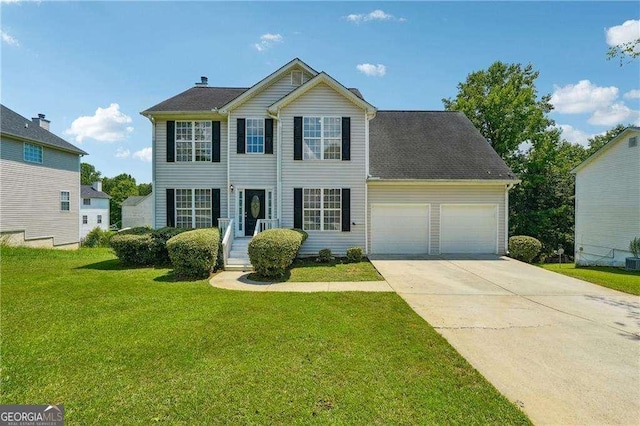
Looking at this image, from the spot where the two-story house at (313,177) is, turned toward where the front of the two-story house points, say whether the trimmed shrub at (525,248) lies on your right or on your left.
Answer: on your left

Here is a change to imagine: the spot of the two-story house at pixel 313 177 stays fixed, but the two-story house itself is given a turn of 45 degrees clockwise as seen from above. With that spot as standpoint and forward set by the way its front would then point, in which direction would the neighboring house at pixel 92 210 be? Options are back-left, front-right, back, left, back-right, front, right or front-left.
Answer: right

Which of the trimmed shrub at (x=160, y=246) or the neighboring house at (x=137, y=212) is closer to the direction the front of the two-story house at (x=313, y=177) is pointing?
the trimmed shrub

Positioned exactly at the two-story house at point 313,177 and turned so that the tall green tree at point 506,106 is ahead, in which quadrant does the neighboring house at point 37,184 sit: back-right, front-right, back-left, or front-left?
back-left

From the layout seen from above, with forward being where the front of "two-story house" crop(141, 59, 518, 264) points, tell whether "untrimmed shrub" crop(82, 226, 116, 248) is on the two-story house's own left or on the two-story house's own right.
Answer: on the two-story house's own right

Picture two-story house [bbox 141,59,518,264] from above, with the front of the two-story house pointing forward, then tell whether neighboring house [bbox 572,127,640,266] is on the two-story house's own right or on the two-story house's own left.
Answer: on the two-story house's own left

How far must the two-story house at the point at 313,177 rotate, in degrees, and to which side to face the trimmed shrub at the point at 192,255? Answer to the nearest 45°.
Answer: approximately 45° to its right

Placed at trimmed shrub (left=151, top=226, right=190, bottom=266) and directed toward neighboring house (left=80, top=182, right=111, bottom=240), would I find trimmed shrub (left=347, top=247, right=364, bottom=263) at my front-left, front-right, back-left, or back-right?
back-right

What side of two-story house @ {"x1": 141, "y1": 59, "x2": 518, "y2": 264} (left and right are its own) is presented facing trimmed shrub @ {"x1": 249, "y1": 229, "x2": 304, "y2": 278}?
front

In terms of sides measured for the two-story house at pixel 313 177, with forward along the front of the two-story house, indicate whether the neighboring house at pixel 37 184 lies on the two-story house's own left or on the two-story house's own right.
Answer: on the two-story house's own right

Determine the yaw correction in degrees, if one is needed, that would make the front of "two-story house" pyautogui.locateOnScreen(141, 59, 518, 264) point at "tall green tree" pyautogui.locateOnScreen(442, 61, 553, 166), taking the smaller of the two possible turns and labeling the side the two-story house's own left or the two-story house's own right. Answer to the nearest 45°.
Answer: approximately 135° to the two-story house's own left

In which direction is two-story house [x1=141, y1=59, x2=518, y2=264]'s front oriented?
toward the camera
